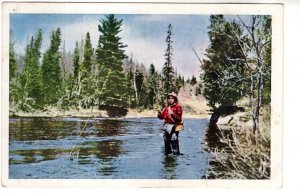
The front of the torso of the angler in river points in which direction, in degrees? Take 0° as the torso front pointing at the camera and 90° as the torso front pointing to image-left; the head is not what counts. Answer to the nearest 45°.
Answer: approximately 45°
